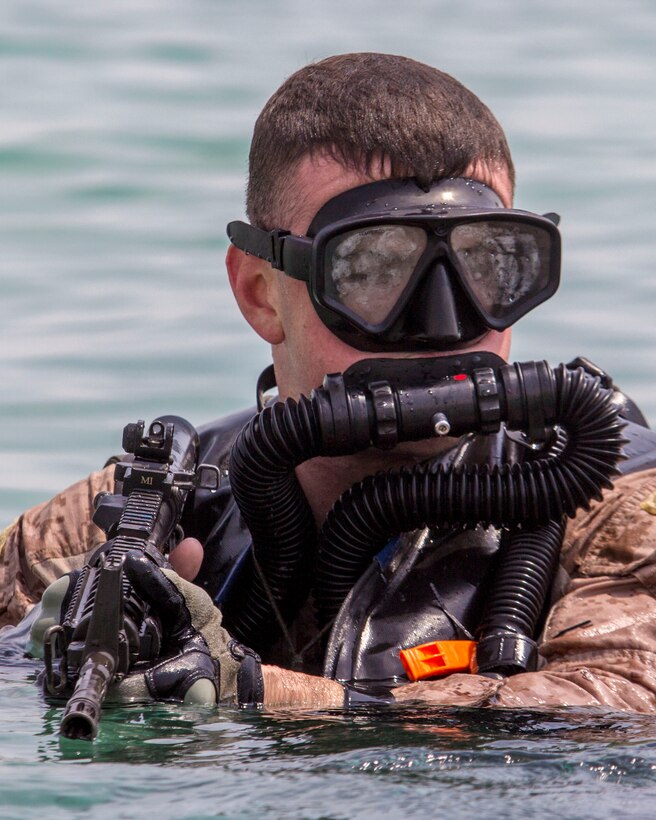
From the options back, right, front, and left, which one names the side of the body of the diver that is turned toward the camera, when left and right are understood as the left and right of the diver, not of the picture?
front
